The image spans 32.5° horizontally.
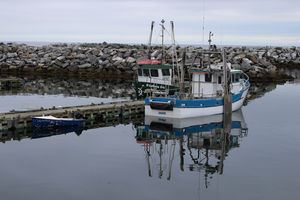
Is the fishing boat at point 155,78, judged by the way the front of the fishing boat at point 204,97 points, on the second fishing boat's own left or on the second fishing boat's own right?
on the second fishing boat's own left

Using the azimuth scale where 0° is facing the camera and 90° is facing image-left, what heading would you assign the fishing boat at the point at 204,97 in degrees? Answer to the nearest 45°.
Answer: approximately 225°
